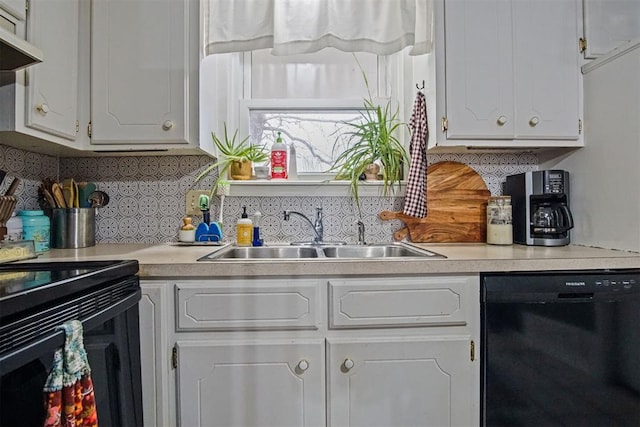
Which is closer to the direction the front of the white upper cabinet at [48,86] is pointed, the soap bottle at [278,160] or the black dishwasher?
the black dishwasher

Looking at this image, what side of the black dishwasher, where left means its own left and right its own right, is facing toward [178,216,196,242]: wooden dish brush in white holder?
right

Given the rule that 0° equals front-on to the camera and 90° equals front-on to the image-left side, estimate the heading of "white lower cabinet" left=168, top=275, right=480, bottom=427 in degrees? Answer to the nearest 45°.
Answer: approximately 0°

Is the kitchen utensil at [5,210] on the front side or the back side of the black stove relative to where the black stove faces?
on the back side

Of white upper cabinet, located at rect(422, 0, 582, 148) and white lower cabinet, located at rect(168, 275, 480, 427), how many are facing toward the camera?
2

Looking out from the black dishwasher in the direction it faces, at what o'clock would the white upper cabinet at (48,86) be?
The white upper cabinet is roughly at 2 o'clock from the black dishwasher.

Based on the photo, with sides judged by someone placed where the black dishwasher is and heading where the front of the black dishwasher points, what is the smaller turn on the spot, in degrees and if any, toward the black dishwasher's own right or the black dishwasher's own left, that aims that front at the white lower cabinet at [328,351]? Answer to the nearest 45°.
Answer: approximately 45° to the black dishwasher's own right

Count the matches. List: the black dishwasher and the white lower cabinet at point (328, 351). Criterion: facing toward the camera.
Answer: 2

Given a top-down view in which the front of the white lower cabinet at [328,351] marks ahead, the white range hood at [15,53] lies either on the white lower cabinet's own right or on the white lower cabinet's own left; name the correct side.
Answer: on the white lower cabinet's own right
